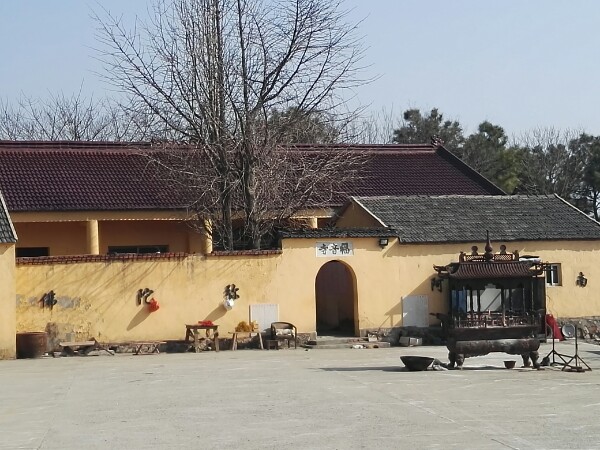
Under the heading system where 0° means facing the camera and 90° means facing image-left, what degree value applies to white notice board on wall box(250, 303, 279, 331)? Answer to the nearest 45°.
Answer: approximately 0°

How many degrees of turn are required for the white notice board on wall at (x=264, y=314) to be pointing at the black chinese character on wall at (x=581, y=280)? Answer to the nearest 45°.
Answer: approximately 90° to its left

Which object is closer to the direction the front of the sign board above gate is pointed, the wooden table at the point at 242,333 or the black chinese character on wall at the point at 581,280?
the wooden table

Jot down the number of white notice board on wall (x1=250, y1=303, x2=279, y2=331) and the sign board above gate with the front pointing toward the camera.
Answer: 2

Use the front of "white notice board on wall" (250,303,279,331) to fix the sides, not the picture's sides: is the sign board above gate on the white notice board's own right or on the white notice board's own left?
on the white notice board's own left

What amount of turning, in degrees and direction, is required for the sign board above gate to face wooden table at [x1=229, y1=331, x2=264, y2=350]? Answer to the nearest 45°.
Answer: approximately 45° to its right

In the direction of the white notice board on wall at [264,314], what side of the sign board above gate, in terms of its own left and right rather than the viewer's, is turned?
right

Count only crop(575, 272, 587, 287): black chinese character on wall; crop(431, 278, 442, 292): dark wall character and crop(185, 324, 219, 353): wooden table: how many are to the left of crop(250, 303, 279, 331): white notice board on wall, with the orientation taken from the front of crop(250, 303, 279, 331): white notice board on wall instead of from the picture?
2

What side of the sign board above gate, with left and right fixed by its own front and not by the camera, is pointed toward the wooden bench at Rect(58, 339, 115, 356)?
right
